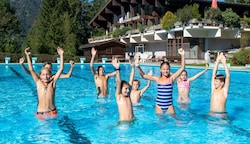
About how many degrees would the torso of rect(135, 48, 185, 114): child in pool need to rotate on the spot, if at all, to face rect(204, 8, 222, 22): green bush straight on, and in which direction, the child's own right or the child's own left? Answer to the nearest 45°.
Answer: approximately 180°

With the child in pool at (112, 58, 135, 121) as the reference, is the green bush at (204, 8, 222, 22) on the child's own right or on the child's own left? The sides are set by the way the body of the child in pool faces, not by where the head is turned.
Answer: on the child's own left

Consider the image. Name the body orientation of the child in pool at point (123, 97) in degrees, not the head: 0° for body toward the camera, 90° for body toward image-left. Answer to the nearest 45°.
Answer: approximately 315°

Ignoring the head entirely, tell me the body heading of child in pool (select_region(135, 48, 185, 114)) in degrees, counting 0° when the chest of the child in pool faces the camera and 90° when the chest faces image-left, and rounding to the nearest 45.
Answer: approximately 0°

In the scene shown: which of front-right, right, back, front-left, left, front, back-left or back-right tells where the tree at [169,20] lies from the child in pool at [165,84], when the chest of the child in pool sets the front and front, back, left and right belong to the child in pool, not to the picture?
back

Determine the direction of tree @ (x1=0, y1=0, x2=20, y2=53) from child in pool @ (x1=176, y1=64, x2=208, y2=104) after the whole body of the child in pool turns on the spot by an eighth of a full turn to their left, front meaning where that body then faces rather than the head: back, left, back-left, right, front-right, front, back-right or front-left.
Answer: back

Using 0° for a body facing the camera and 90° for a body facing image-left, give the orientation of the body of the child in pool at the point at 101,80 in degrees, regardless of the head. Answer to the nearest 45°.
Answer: approximately 0°

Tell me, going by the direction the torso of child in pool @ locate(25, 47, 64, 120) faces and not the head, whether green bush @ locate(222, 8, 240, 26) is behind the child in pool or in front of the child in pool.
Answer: behind

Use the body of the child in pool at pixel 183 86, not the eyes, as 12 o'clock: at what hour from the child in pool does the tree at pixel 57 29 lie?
The tree is roughly at 5 o'clock from the child in pool.
